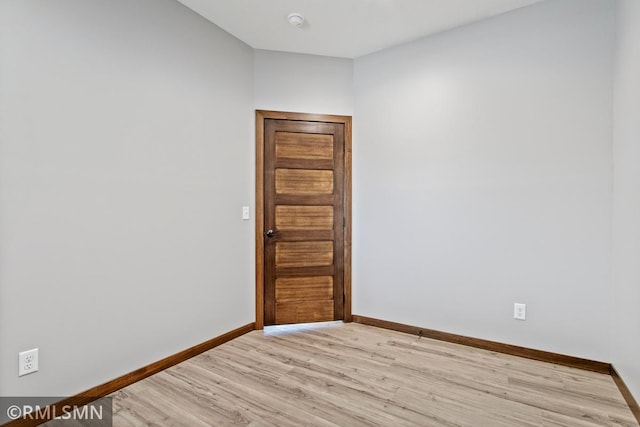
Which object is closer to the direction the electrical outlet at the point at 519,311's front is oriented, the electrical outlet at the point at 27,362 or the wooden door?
the electrical outlet

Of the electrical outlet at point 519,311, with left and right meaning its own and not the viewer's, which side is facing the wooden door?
right

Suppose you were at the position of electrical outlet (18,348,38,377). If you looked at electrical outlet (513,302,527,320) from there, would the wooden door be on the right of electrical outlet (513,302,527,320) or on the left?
left

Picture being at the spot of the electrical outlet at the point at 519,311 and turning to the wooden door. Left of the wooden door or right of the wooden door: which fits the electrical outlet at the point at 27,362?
left
